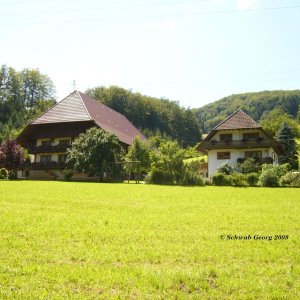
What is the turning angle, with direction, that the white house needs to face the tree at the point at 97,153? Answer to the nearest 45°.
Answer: approximately 45° to its right

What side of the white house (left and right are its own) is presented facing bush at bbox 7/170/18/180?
right

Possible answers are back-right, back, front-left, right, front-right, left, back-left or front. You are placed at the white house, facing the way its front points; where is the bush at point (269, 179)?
front

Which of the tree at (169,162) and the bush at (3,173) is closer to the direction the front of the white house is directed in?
the tree

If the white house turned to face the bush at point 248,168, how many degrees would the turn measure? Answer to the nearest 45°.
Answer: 0° — it already faces it

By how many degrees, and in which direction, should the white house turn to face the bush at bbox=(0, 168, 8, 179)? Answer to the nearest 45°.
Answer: approximately 90° to its right

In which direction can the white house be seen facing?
toward the camera

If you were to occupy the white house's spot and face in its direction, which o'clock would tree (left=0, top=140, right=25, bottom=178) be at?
The tree is roughly at 2 o'clock from the white house.

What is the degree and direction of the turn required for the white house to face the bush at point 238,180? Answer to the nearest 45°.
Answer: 0° — it already faces it

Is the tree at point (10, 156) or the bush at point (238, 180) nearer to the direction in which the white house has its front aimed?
the bush

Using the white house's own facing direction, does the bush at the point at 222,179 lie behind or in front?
in front

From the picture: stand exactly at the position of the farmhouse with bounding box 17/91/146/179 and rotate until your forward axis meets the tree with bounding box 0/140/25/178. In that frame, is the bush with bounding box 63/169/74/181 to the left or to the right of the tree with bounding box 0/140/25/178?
left

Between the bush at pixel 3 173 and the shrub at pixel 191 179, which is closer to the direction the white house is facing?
the shrub
